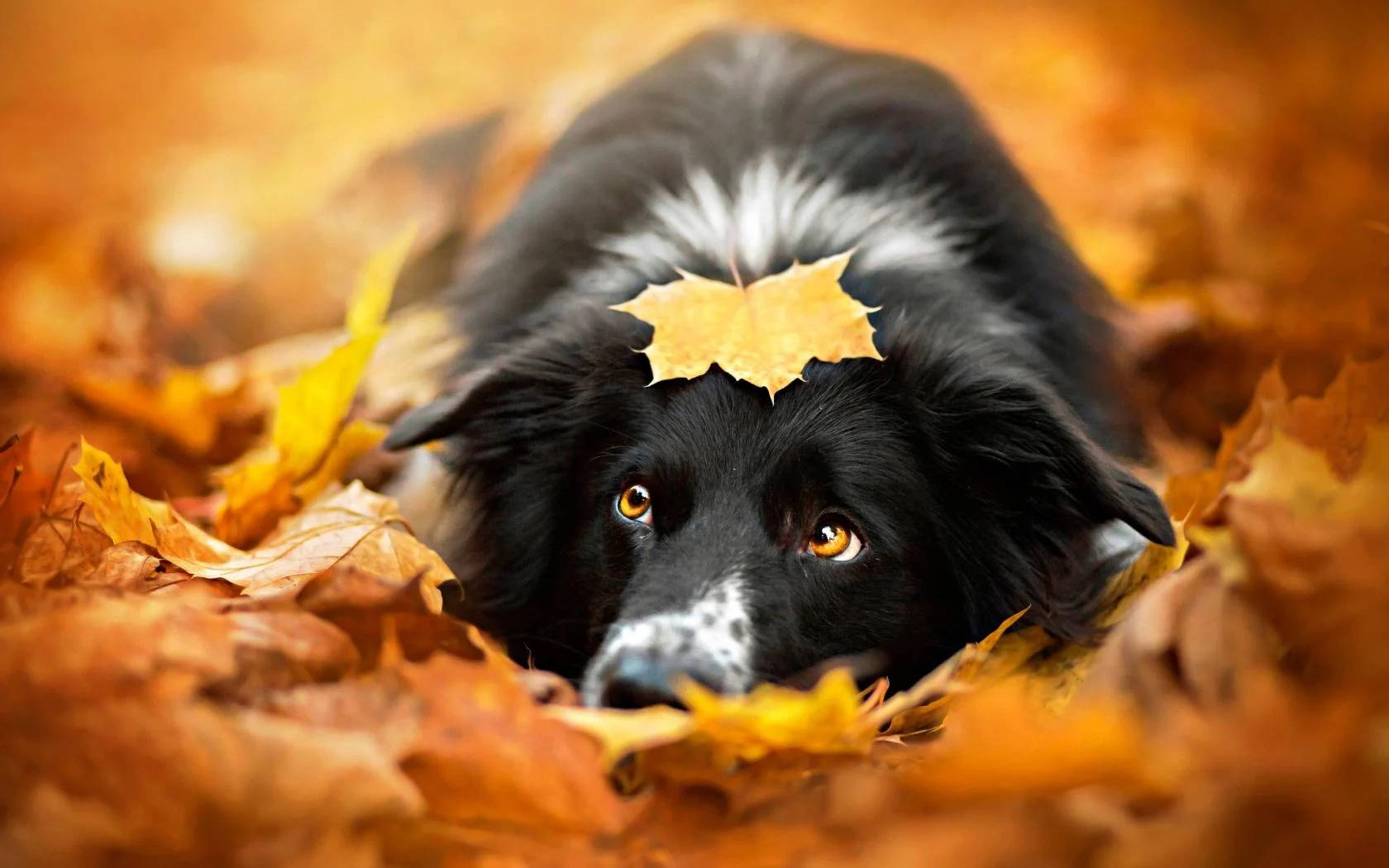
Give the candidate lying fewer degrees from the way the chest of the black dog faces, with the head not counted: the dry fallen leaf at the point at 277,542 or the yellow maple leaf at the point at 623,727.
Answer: the yellow maple leaf

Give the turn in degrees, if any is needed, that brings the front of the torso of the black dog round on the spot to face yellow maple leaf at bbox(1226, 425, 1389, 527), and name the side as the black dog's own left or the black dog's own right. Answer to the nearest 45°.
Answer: approximately 45° to the black dog's own left

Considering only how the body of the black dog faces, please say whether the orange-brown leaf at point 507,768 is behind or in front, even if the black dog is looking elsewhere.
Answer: in front

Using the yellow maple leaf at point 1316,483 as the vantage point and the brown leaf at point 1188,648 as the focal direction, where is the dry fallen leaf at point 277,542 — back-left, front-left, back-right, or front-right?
front-right

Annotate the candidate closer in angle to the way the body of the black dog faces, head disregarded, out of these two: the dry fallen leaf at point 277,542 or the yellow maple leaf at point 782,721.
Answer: the yellow maple leaf

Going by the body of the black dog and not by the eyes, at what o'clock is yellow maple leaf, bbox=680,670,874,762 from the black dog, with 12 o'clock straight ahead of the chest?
The yellow maple leaf is roughly at 12 o'clock from the black dog.

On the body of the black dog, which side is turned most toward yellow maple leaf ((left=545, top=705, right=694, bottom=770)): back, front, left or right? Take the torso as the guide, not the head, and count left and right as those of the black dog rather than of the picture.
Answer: front

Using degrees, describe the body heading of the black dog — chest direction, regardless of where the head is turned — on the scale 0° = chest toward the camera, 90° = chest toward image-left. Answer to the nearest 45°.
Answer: approximately 0°

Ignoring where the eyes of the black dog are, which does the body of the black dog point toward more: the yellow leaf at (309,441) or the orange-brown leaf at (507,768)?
the orange-brown leaf

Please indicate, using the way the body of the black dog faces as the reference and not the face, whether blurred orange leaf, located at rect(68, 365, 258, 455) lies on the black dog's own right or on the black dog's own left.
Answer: on the black dog's own right

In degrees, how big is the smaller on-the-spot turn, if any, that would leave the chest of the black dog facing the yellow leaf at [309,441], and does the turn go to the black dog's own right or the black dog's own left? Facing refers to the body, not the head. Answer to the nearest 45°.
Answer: approximately 90° to the black dog's own right
